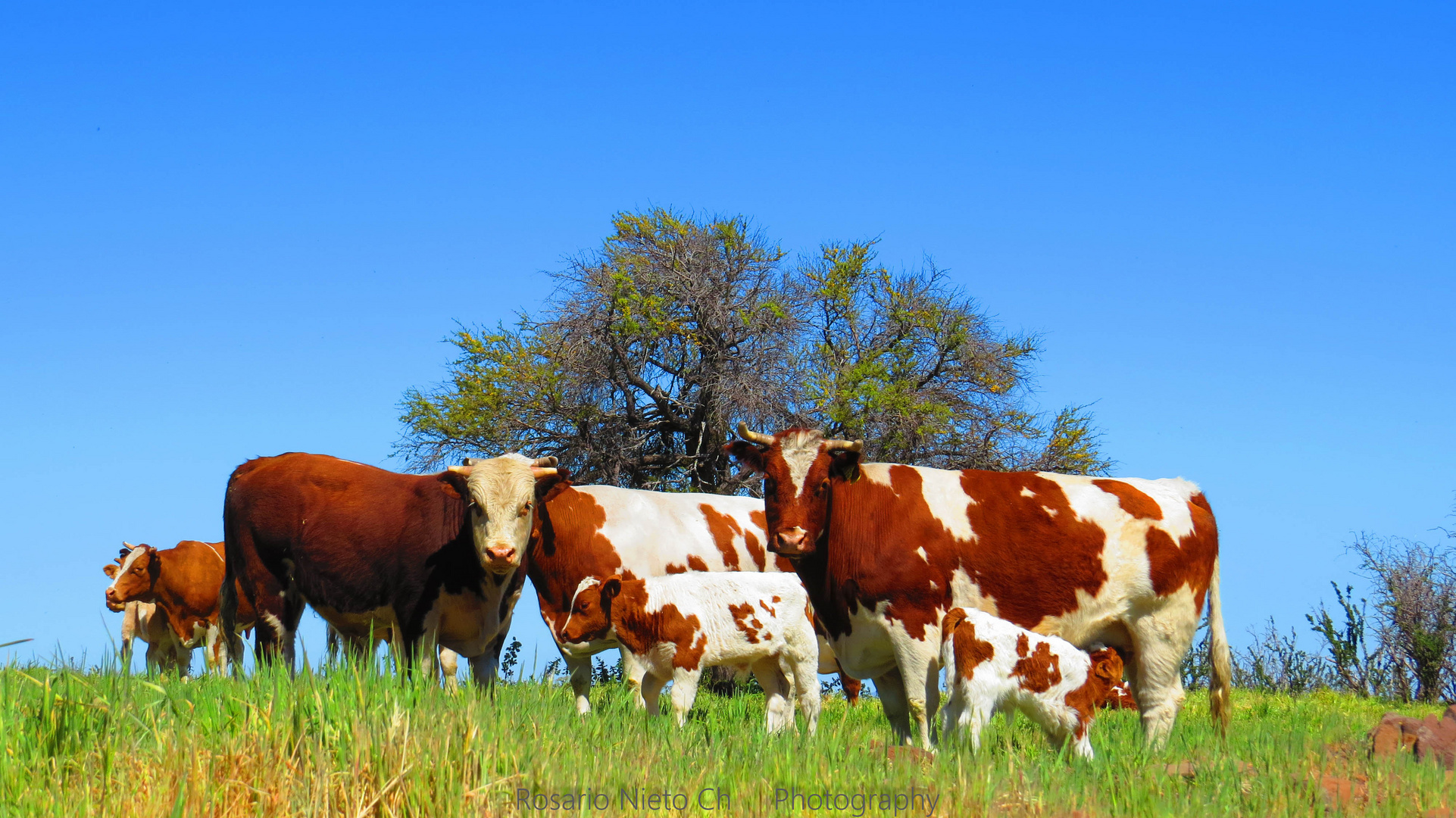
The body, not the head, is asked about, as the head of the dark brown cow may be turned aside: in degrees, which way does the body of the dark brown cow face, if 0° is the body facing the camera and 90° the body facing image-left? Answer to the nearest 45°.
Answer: approximately 315°

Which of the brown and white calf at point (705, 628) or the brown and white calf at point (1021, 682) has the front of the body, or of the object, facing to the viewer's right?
the brown and white calf at point (1021, 682)

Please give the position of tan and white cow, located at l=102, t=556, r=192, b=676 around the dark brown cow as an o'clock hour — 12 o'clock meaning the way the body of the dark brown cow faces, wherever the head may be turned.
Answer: The tan and white cow is roughly at 7 o'clock from the dark brown cow.

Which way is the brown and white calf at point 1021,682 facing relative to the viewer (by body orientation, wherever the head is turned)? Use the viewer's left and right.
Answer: facing to the right of the viewer

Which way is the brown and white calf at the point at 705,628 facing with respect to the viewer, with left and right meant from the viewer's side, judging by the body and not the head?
facing to the left of the viewer

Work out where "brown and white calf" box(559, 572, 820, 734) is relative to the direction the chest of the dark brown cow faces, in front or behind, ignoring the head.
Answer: in front

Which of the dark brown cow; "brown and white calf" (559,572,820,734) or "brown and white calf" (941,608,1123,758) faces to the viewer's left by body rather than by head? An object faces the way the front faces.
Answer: "brown and white calf" (559,572,820,734)

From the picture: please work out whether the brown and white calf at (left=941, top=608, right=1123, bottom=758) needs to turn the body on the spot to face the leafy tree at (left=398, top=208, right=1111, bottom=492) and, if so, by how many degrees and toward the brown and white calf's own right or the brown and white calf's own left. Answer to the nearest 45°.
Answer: approximately 90° to the brown and white calf's own left

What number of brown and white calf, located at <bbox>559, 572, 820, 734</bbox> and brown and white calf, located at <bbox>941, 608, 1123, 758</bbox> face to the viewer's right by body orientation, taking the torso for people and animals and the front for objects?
1

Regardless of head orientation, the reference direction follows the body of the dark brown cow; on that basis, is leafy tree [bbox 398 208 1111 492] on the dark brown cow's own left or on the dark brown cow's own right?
on the dark brown cow's own left

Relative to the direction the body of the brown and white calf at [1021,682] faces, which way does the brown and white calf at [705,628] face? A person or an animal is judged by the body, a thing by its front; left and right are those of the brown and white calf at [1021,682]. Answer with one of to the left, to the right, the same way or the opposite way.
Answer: the opposite way
